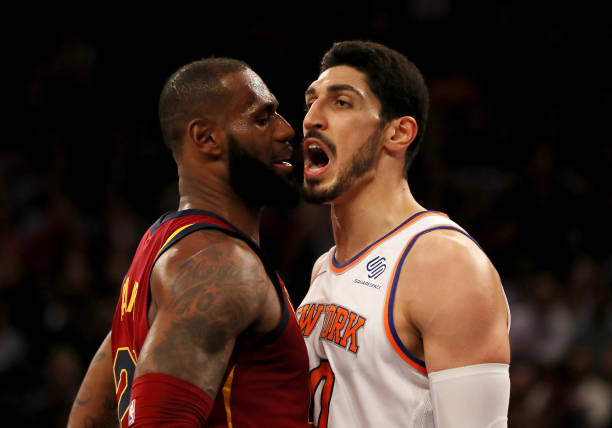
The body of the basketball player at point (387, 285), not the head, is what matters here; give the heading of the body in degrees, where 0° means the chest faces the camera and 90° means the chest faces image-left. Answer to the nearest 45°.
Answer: approximately 45°

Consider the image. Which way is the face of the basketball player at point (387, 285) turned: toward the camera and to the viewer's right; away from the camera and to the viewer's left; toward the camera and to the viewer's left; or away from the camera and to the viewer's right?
toward the camera and to the viewer's left

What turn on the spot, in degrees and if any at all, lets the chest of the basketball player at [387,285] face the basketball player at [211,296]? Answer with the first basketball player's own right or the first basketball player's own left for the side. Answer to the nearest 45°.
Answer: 0° — they already face them

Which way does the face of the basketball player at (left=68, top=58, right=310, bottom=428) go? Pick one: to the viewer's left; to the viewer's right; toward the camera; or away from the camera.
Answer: to the viewer's right
